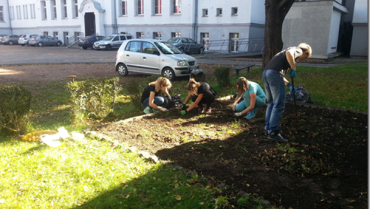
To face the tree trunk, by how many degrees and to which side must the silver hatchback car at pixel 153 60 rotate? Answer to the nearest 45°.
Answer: approximately 45° to its left

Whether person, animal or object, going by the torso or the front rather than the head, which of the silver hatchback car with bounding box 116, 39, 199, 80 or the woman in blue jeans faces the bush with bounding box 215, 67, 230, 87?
the silver hatchback car

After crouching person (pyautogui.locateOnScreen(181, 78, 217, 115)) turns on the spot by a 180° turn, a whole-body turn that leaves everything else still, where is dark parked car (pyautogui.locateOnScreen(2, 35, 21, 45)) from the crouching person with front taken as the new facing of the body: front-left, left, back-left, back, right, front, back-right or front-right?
left

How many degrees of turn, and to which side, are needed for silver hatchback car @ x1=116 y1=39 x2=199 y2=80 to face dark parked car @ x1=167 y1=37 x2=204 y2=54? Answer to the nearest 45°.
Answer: approximately 135° to its left

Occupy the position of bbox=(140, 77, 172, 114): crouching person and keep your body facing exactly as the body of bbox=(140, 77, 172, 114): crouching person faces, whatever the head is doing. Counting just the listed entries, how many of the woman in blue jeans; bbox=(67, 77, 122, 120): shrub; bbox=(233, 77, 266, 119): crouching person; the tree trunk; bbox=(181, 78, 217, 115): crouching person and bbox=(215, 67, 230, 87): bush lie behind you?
1

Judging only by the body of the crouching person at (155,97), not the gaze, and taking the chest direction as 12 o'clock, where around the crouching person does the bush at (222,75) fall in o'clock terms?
The bush is roughly at 10 o'clock from the crouching person.

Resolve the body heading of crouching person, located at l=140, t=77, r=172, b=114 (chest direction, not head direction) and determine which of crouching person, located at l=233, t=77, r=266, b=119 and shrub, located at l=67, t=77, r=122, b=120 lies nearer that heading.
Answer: the crouching person

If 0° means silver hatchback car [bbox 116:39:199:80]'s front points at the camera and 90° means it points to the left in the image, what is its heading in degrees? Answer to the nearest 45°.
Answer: approximately 315°

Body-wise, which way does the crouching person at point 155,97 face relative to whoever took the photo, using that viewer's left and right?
facing to the right of the viewer

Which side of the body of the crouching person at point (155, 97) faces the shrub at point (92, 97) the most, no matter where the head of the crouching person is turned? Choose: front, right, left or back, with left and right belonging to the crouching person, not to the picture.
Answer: back

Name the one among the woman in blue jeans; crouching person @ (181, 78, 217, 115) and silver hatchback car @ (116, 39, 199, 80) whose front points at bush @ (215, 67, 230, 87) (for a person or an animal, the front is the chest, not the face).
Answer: the silver hatchback car

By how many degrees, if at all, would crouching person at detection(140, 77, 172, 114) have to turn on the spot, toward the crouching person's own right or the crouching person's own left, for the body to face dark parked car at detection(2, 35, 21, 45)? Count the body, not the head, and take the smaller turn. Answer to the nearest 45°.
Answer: approximately 135° to the crouching person's own left

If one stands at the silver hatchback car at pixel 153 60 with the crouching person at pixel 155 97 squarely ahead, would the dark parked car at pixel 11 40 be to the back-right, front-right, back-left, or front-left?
back-right

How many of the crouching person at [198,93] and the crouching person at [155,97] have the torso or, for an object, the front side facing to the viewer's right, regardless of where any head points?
1
